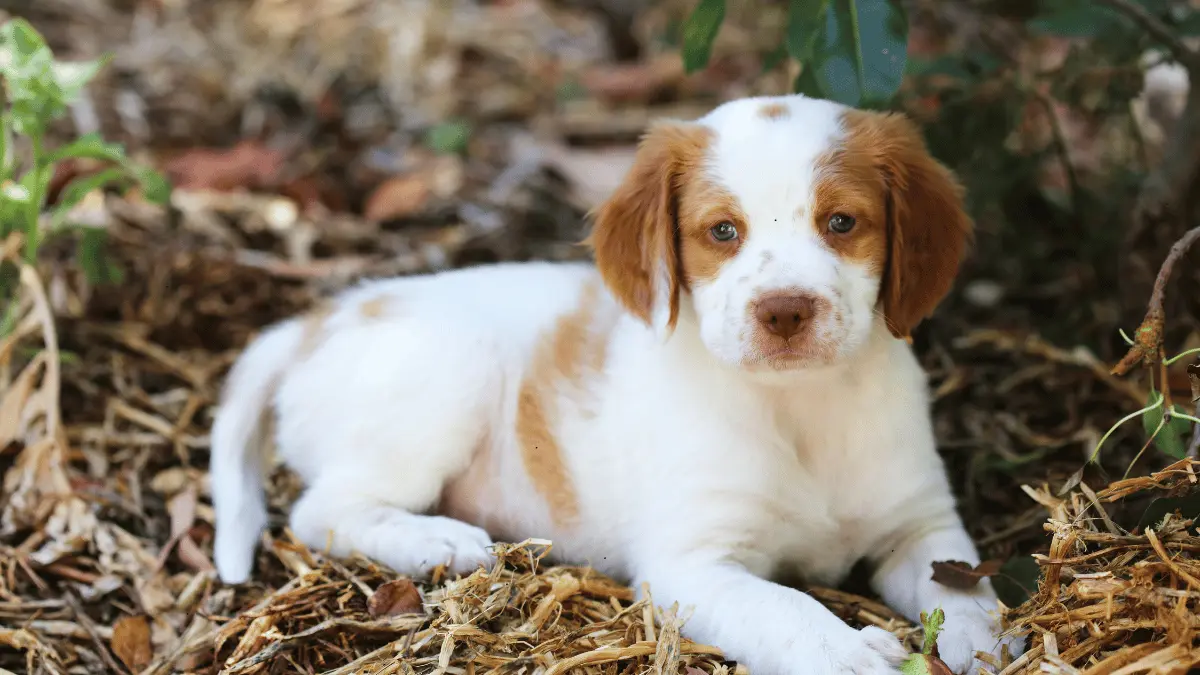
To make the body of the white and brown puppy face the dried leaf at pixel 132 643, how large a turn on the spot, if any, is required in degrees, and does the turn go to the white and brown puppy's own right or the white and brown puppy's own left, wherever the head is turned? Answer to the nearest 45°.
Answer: approximately 135° to the white and brown puppy's own right

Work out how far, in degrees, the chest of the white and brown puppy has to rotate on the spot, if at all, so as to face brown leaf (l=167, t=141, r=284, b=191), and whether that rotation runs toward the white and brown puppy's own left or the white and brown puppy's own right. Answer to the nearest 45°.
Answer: approximately 180°

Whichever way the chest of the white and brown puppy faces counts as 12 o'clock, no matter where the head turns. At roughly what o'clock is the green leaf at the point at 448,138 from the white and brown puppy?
The green leaf is roughly at 7 o'clock from the white and brown puppy.

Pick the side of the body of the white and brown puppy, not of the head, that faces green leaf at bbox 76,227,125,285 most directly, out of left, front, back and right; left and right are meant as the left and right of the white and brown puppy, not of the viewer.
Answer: back

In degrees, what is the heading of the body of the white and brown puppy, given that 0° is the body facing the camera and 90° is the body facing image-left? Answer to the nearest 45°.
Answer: approximately 315°

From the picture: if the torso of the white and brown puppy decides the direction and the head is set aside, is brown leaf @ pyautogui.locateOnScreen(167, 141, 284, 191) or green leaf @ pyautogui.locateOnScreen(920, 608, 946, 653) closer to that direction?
the green leaf

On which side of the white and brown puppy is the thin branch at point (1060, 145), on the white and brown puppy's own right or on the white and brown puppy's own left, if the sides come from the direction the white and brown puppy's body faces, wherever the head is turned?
on the white and brown puppy's own left

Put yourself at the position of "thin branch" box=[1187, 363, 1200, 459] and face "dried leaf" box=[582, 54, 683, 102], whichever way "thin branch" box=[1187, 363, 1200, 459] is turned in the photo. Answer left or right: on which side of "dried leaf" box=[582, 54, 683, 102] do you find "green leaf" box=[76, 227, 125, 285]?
left

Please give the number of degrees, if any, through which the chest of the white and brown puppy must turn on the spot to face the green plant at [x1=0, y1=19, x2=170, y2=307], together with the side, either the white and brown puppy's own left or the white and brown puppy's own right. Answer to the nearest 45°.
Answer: approximately 180°
